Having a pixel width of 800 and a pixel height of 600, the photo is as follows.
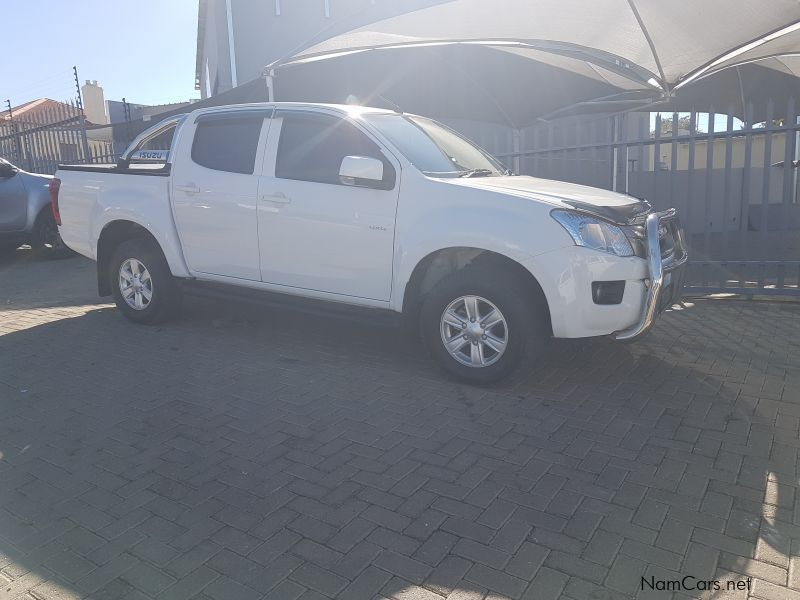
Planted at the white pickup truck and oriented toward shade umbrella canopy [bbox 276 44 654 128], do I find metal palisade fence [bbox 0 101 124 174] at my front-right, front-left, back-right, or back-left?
front-left

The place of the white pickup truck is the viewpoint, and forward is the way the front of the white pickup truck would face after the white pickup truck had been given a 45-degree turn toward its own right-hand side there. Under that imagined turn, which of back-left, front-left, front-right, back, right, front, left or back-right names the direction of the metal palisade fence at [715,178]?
back-left

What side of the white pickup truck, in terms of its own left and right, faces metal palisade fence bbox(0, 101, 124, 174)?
back

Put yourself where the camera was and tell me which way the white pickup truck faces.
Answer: facing the viewer and to the right of the viewer

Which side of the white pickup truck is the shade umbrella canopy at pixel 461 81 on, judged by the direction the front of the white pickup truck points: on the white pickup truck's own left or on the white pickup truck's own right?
on the white pickup truck's own left

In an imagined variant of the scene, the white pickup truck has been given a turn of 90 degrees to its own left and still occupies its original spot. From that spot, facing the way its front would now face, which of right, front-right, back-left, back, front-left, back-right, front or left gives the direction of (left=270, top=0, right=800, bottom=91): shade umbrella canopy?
front
